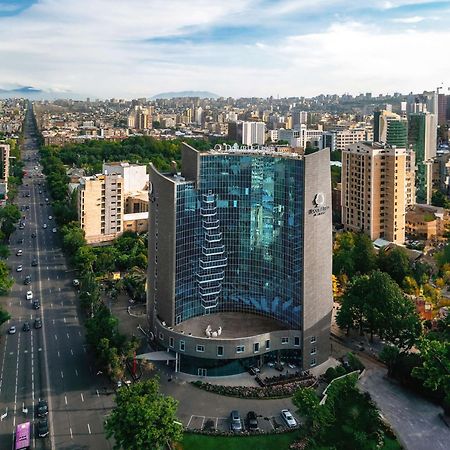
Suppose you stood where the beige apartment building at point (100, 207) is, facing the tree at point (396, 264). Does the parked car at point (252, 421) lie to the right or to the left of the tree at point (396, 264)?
right

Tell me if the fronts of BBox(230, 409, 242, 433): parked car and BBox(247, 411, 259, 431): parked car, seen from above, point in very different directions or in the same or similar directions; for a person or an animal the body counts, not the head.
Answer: same or similar directions

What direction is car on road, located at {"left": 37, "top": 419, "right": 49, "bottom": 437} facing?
toward the camera

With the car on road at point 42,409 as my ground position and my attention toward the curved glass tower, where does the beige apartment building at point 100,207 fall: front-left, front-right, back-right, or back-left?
front-left

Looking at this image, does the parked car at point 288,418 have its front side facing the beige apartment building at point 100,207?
no
